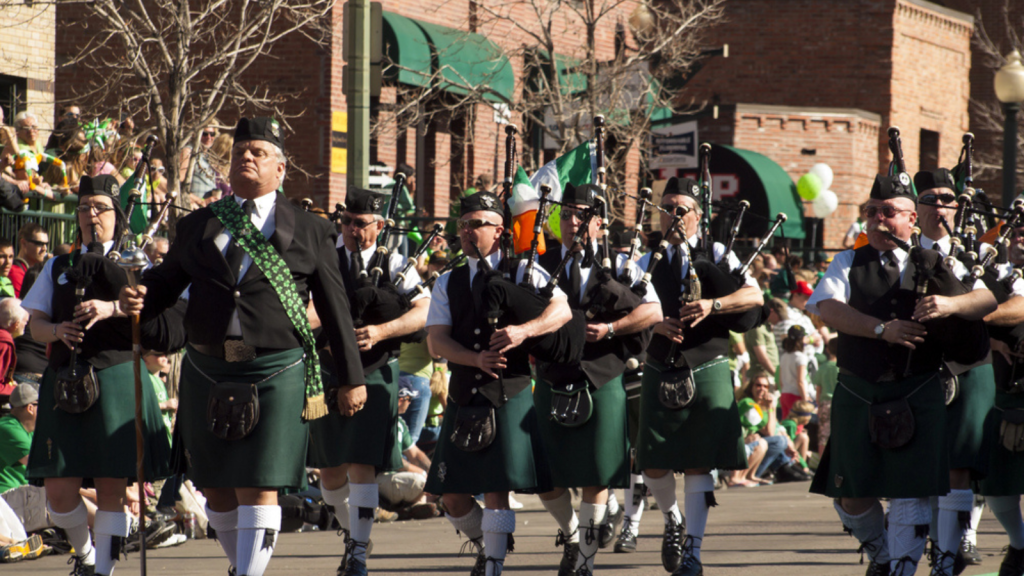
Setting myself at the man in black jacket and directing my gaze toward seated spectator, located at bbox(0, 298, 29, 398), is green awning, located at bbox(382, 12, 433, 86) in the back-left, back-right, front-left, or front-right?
front-right

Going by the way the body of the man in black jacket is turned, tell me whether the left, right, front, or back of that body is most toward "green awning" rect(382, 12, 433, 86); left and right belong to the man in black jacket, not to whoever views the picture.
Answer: back

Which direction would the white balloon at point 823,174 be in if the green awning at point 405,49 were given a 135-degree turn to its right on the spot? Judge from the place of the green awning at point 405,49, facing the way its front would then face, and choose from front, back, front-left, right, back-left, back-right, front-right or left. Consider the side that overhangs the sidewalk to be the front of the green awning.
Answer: back-right

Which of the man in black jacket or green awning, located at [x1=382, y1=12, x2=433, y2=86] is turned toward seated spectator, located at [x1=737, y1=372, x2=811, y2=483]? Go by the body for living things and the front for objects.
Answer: the green awning

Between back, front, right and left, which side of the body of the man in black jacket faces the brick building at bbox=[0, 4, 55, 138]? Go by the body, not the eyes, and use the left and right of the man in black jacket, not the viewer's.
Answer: back

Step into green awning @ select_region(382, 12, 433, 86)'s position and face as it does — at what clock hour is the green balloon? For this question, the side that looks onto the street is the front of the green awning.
The green balloon is roughly at 9 o'clock from the green awning.

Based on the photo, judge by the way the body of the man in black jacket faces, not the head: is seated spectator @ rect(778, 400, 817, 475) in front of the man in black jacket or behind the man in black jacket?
behind

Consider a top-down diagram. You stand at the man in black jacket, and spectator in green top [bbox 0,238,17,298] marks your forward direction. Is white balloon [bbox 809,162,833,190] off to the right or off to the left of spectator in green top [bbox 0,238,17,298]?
right

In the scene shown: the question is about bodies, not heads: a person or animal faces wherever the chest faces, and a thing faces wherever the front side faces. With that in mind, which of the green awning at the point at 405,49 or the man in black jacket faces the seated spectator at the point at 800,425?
the green awning

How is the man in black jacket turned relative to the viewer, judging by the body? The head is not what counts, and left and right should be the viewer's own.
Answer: facing the viewer

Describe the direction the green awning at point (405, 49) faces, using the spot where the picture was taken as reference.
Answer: facing the viewer and to the right of the viewer

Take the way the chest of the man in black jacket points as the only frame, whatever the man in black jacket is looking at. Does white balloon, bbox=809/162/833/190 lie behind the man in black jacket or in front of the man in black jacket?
behind

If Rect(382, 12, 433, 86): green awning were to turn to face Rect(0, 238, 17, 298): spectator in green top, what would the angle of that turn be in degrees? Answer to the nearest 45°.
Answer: approximately 45° to its right

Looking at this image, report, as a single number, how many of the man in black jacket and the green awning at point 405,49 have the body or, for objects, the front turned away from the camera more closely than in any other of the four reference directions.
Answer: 0

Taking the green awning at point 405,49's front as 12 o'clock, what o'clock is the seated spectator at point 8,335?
The seated spectator is roughly at 2 o'clock from the green awning.
